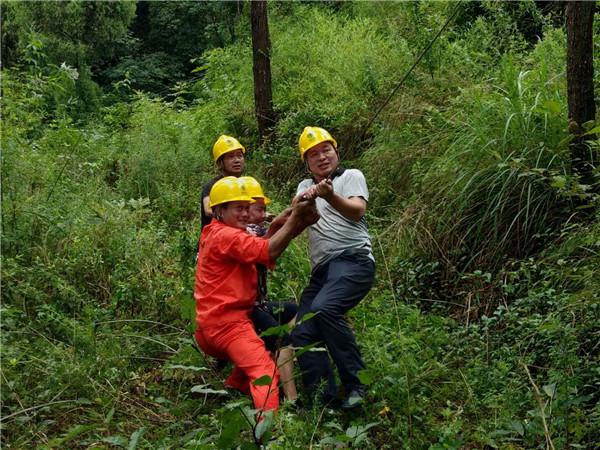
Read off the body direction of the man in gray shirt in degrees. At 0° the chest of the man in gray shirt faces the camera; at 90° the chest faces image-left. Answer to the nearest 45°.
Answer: approximately 45°

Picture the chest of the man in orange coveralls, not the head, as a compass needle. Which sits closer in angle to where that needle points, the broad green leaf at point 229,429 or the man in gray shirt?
the man in gray shirt

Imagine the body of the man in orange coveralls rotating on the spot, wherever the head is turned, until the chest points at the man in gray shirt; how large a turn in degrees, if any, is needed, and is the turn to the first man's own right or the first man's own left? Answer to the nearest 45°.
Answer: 0° — they already face them

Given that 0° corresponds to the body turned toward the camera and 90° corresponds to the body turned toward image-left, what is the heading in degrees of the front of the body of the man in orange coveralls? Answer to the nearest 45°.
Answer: approximately 270°
